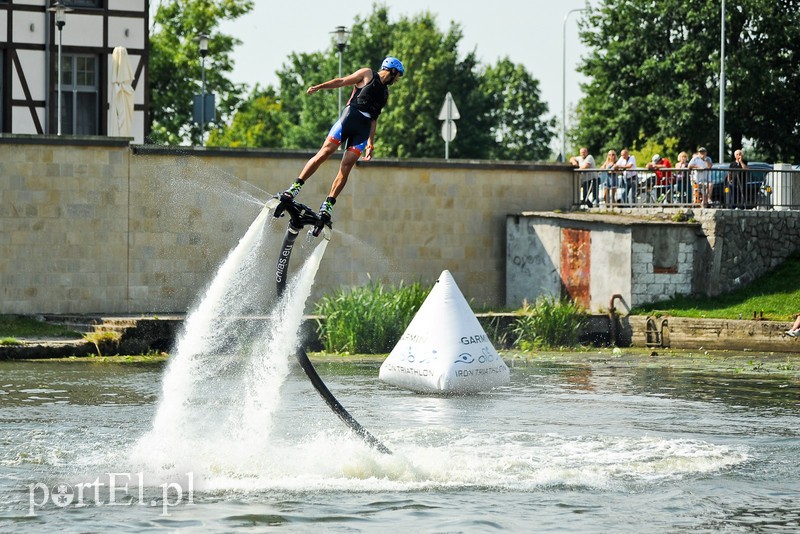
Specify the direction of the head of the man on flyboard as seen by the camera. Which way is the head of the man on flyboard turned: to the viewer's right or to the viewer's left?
to the viewer's right

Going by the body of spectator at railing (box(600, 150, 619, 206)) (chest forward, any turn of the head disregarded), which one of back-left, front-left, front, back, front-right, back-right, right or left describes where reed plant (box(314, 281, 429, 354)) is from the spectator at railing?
front-right

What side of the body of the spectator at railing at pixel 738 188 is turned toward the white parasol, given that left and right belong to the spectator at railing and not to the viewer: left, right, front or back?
right

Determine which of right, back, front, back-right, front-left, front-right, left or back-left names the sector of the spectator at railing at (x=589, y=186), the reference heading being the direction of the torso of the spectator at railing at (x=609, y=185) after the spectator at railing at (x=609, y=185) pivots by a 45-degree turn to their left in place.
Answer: back

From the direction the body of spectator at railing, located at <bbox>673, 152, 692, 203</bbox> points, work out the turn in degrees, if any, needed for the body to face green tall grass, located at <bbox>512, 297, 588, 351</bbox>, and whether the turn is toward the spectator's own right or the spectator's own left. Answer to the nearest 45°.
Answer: approximately 45° to the spectator's own right

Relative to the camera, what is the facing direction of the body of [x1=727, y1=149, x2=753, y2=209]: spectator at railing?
toward the camera

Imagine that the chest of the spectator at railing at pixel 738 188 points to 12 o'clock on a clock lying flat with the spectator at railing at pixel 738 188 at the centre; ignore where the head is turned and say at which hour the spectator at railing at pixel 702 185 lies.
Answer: the spectator at railing at pixel 702 185 is roughly at 2 o'clock from the spectator at railing at pixel 738 188.

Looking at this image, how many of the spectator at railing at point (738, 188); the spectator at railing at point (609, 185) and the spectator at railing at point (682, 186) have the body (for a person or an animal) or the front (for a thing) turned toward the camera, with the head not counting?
3

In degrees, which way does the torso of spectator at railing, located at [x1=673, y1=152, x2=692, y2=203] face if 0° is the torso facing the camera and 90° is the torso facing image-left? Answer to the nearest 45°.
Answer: approximately 0°

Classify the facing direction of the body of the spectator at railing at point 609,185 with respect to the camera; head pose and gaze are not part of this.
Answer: toward the camera

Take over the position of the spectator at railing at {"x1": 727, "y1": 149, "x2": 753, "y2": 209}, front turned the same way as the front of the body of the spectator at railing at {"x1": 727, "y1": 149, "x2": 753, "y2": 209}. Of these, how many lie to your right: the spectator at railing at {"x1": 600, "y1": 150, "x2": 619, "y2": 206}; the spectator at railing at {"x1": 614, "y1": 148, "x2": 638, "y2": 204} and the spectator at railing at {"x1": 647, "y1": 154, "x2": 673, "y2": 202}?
3

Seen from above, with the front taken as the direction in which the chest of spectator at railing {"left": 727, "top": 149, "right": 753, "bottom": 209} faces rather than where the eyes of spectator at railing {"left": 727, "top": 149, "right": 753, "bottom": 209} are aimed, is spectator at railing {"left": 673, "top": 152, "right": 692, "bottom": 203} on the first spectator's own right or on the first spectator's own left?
on the first spectator's own right
